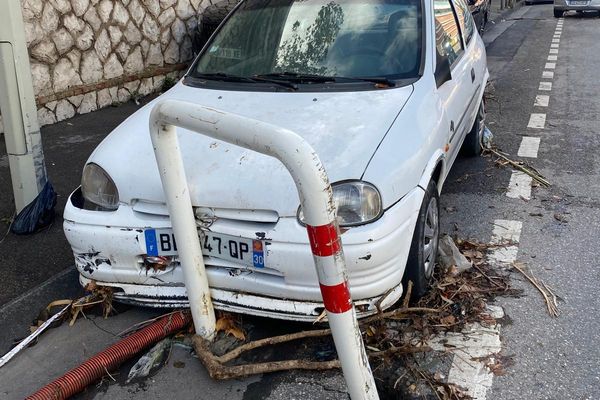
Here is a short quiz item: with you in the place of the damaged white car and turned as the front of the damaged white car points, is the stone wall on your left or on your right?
on your right

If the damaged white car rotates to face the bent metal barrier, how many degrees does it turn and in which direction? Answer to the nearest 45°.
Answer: approximately 45° to its left

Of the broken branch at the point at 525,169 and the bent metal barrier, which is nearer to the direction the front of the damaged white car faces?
the bent metal barrier

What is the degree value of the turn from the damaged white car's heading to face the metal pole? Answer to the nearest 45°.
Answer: approximately 90° to its right

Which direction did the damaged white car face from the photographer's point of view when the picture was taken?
facing the viewer and to the left of the viewer

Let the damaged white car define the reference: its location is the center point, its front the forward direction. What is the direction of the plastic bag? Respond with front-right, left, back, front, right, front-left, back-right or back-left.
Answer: right
